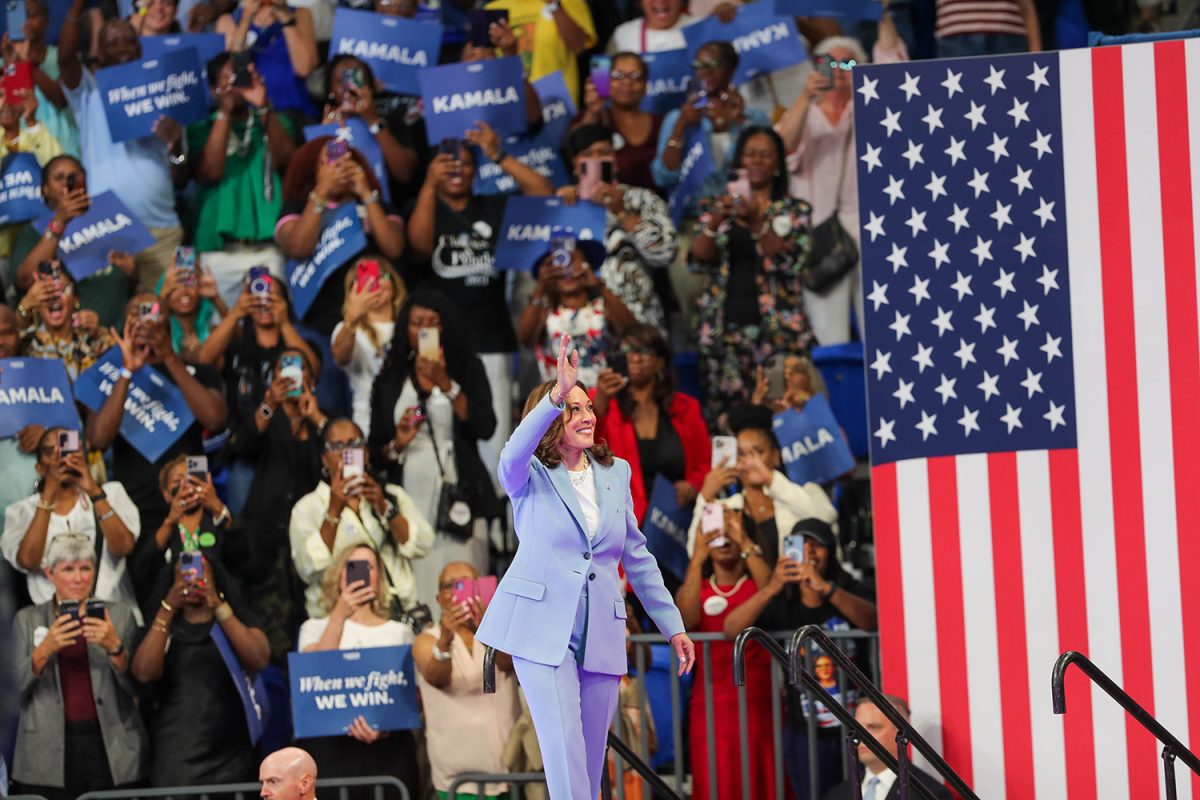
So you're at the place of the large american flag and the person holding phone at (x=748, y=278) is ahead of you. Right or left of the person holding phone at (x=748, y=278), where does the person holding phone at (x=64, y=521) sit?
left

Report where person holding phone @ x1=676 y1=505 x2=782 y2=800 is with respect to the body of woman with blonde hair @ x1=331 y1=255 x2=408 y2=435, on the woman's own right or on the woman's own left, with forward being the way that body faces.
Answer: on the woman's own left

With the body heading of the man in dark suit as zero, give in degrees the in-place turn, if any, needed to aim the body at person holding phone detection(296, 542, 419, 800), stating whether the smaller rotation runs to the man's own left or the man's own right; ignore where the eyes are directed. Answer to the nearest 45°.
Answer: approximately 45° to the man's own right

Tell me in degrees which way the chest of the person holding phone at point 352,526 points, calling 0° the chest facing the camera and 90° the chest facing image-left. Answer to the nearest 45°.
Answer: approximately 0°

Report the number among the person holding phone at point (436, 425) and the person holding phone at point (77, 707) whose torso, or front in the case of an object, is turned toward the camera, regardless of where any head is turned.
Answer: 2
